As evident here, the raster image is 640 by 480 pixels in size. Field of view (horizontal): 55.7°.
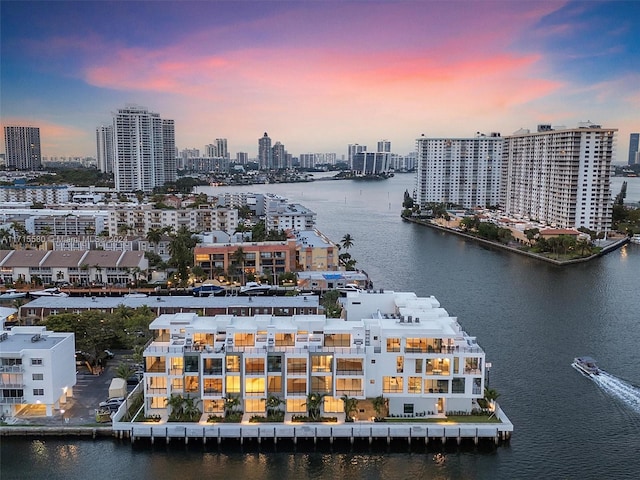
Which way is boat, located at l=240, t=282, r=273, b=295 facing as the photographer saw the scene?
facing to the right of the viewer

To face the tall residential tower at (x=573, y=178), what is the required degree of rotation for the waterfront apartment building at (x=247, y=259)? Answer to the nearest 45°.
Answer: approximately 135° to its left

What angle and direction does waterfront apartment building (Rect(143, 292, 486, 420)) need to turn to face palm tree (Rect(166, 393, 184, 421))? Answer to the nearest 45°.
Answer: approximately 90° to its right

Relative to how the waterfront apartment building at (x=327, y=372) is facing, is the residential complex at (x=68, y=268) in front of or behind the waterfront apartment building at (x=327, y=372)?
behind

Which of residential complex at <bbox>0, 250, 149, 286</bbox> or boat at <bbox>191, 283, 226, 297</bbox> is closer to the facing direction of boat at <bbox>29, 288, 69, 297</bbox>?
the boat

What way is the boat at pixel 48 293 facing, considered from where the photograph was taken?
facing to the right of the viewer

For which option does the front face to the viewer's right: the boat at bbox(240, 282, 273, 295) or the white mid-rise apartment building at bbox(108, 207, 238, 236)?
the boat

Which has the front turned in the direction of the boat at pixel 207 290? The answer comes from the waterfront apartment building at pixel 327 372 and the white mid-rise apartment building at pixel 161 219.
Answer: the white mid-rise apartment building at pixel 161 219

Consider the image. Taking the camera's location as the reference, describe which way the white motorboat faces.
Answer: facing away from the viewer and to the left of the viewer
